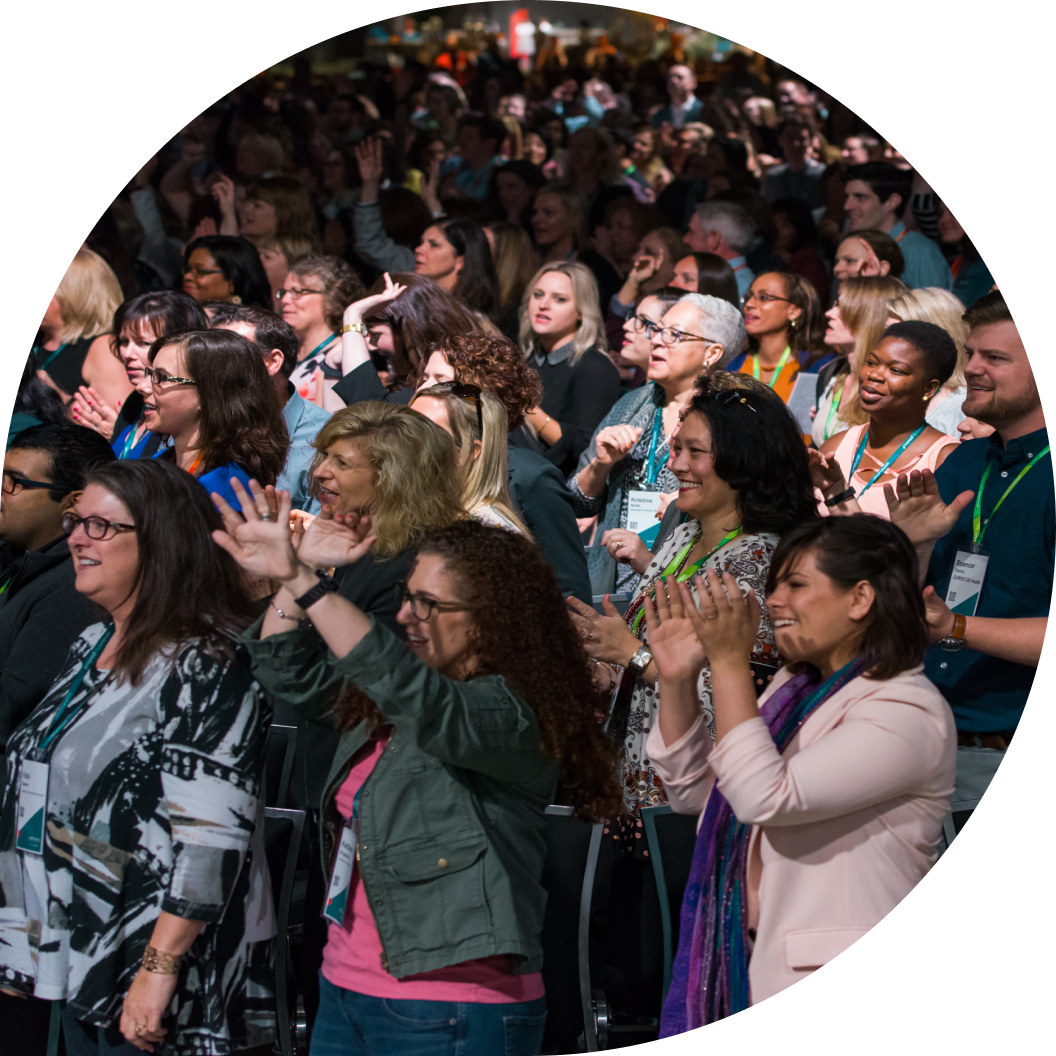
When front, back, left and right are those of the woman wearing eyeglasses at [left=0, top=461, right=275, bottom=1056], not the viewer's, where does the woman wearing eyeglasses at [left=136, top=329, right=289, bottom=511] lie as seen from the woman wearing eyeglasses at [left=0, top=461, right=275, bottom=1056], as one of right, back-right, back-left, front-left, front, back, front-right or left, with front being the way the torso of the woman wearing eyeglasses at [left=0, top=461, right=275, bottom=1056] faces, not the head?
back-right

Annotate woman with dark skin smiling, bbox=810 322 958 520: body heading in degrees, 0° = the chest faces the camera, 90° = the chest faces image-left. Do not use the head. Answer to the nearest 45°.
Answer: approximately 45°

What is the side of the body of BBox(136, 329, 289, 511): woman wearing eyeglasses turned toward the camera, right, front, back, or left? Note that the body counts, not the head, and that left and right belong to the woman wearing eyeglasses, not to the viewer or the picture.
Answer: left

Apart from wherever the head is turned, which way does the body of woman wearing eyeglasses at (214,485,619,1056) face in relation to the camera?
to the viewer's left

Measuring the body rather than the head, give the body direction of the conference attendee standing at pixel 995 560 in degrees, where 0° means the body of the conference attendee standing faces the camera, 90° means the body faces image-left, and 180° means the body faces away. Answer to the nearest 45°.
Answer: approximately 45°

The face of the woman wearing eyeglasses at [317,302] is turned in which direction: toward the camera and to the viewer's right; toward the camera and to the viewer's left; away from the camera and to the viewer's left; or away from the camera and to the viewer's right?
toward the camera and to the viewer's left

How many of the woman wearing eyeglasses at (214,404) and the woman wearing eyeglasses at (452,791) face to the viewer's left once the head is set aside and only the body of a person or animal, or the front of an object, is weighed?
2

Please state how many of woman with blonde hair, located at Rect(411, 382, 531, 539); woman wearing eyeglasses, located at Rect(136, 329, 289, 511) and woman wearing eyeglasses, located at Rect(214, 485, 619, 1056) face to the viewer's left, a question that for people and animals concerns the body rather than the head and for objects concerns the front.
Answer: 3

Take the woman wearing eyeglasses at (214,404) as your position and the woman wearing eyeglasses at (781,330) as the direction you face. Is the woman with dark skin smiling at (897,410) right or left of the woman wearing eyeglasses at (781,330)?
right

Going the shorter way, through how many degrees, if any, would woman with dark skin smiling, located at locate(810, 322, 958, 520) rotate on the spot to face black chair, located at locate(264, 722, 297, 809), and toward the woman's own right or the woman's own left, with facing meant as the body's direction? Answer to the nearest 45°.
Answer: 0° — they already face it
